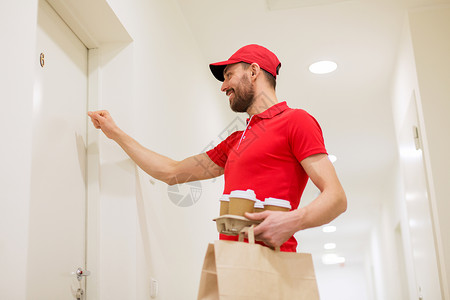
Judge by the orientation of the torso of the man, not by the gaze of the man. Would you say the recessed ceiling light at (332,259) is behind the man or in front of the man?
behind

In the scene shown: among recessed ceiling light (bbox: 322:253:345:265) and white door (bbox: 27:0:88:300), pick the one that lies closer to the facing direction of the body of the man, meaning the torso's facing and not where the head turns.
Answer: the white door

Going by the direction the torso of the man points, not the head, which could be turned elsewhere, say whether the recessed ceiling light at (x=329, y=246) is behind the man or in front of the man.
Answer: behind

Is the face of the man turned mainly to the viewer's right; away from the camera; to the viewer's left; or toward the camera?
to the viewer's left

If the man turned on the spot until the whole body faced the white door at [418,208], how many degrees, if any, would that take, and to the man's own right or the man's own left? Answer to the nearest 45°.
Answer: approximately 180°

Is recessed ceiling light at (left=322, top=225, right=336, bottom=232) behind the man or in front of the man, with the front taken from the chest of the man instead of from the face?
behind

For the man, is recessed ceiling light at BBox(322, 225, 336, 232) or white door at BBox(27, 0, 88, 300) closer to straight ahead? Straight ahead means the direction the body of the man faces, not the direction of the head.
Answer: the white door

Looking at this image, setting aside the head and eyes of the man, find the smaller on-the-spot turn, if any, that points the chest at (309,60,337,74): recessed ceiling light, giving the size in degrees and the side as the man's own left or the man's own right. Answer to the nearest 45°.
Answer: approximately 135° to the man's own right

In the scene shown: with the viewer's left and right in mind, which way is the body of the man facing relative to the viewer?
facing the viewer and to the left of the viewer
